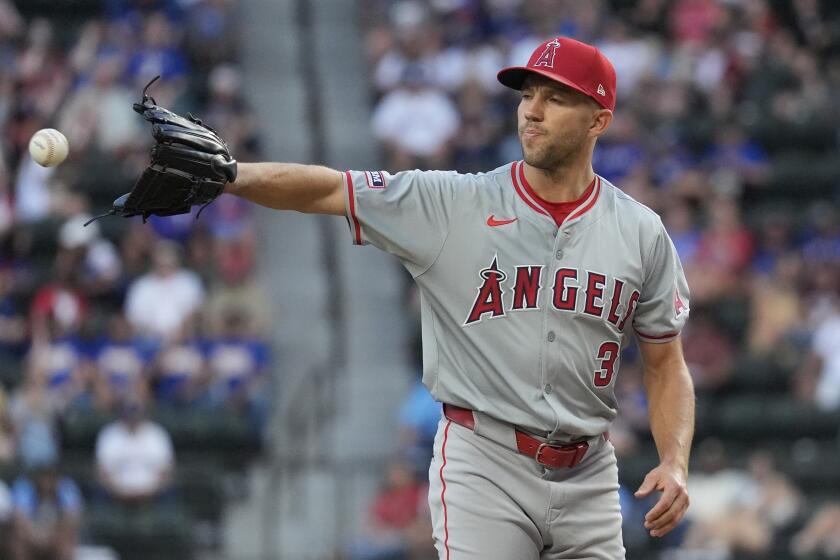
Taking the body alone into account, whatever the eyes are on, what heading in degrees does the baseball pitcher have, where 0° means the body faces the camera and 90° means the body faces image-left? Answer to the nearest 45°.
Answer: approximately 0°

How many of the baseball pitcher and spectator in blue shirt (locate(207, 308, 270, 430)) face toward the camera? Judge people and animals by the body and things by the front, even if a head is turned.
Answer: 2

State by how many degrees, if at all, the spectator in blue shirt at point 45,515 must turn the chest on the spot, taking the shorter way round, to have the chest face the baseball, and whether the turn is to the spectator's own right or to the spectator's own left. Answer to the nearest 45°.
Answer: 0° — they already face it

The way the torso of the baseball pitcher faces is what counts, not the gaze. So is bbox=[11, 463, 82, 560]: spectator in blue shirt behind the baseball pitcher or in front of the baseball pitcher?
behind

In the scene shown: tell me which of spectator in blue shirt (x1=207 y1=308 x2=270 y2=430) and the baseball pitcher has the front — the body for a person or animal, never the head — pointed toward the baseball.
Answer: the spectator in blue shirt

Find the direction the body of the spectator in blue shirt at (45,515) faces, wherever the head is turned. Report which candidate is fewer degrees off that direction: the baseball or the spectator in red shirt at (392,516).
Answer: the baseball

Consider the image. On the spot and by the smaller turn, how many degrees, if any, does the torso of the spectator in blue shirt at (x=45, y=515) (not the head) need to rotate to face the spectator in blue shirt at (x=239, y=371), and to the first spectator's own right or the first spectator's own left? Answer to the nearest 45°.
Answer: approximately 135° to the first spectator's own left

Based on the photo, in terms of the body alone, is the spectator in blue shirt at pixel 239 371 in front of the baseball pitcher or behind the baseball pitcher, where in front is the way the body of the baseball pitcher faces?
behind

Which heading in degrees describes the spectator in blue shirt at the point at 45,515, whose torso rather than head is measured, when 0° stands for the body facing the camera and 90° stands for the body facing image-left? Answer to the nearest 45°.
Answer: approximately 0°
